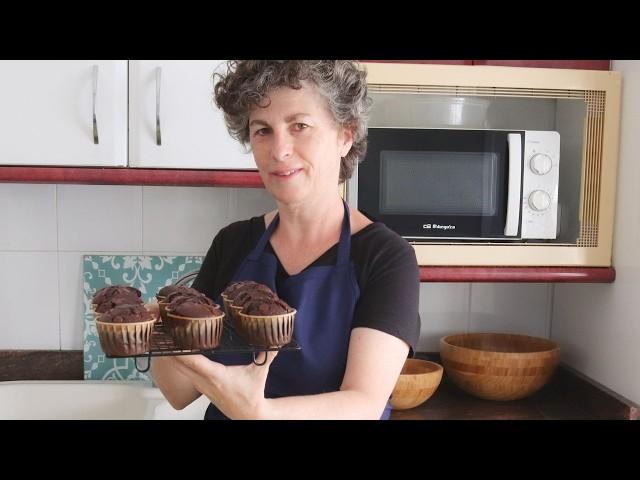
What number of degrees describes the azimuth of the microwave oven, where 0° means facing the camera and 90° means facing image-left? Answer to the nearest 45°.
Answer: approximately 0°

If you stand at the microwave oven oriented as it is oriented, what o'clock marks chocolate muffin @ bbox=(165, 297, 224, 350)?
The chocolate muffin is roughly at 1 o'clock from the microwave oven.

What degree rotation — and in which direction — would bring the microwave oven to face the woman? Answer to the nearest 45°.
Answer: approximately 45° to its right

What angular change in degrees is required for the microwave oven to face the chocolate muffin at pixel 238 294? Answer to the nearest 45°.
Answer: approximately 45° to its right

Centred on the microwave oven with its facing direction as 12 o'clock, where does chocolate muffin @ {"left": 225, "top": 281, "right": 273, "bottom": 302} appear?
The chocolate muffin is roughly at 1 o'clock from the microwave oven.
